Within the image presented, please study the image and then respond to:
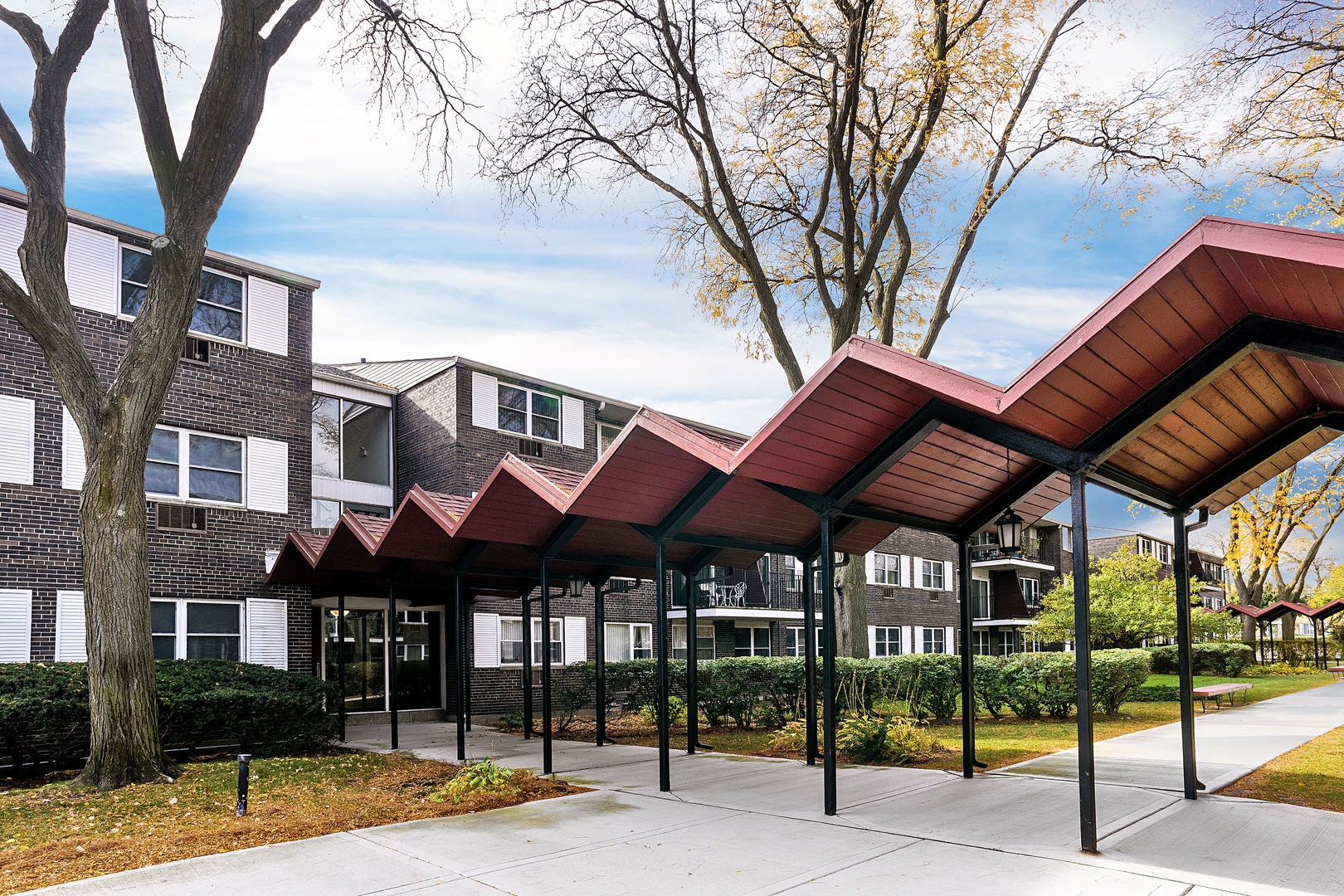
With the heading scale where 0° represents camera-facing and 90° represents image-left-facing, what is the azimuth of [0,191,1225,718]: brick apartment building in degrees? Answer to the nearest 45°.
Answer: approximately 315°

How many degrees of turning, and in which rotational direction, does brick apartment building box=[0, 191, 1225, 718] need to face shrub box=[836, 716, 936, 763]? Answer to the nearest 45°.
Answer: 0° — it already faces it

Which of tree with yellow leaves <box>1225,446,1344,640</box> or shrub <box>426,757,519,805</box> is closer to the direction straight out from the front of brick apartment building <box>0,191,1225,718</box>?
the shrub

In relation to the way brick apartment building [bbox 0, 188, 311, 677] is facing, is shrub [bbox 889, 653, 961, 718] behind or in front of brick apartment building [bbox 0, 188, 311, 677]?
in front
